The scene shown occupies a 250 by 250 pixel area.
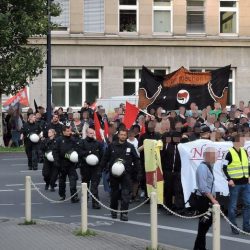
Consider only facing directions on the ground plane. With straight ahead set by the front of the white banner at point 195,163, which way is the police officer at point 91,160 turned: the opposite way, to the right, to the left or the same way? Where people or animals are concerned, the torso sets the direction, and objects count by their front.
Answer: the same way

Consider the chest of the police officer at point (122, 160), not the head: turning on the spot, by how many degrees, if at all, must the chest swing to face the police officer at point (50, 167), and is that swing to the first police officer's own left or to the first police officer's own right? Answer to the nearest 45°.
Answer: approximately 135° to the first police officer's own right

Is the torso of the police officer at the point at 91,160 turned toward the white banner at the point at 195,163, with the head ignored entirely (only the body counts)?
no

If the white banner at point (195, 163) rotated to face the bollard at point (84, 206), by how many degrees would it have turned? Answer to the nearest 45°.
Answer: approximately 45° to its right

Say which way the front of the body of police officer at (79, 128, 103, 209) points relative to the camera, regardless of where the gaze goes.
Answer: toward the camera

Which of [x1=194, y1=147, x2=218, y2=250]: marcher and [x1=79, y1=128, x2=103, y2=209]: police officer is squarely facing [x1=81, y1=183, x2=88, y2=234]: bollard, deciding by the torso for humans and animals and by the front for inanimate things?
the police officer

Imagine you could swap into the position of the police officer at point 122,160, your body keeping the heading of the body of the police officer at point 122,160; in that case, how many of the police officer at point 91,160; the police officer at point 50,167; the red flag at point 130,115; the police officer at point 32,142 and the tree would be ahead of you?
0

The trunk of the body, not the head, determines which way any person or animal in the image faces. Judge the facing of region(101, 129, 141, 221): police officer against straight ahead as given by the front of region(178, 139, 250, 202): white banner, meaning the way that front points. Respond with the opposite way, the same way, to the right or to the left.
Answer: the same way

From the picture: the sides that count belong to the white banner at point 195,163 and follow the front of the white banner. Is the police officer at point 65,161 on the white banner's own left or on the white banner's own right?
on the white banner's own right

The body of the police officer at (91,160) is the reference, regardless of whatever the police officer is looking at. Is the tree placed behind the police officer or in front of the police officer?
behind
